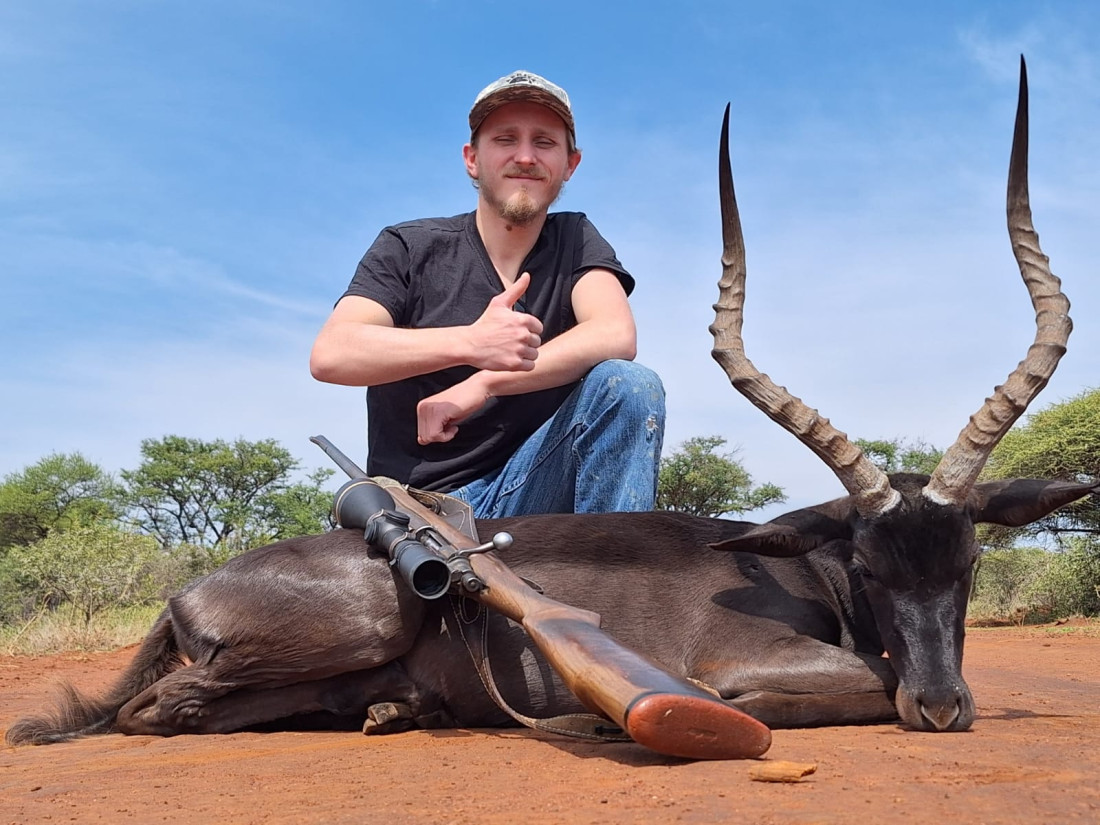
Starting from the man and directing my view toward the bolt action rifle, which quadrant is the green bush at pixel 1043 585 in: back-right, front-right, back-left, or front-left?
back-left

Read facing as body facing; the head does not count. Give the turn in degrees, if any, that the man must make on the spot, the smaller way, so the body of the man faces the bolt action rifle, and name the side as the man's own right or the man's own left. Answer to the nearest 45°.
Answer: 0° — they already face it

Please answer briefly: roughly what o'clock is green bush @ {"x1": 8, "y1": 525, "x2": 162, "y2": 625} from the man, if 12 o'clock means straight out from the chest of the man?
The green bush is roughly at 5 o'clock from the man.

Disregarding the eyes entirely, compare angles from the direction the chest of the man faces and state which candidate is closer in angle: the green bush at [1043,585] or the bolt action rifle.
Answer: the bolt action rifle

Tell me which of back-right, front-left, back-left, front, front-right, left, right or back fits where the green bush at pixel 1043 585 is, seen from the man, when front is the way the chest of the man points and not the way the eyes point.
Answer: back-left

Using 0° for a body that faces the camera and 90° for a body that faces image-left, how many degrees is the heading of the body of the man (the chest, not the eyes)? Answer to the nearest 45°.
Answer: approximately 0°

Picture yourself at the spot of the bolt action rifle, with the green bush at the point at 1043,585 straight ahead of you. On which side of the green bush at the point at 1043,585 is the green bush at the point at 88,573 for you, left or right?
left
